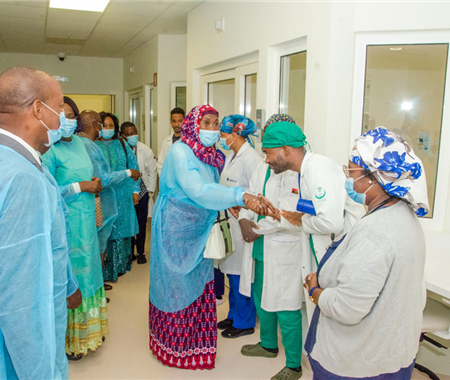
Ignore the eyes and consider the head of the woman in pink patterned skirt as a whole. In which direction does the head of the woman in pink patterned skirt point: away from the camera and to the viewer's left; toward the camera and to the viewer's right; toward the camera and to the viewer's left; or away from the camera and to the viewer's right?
toward the camera and to the viewer's right

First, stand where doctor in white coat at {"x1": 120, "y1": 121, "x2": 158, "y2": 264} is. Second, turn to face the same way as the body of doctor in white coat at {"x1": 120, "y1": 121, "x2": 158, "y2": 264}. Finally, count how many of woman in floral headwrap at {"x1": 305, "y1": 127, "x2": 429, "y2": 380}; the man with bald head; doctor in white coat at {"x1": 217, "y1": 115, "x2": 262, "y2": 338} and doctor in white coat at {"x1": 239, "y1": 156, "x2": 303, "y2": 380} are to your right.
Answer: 0

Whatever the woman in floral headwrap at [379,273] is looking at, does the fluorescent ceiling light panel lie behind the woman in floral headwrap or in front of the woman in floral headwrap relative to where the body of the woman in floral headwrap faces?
in front

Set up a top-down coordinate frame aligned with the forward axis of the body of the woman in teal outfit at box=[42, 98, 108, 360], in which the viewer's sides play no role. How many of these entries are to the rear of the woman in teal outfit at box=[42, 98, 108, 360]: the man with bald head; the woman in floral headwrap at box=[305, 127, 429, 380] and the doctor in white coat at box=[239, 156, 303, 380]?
0

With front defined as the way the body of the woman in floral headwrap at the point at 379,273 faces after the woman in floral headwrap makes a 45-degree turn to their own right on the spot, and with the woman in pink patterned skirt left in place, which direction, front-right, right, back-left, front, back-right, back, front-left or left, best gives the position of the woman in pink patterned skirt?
front

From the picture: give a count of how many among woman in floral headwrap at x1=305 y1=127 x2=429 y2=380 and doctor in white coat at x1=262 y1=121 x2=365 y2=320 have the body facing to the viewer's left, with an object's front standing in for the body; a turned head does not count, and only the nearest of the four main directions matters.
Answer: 2

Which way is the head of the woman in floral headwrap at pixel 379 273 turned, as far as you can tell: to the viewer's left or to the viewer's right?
to the viewer's left

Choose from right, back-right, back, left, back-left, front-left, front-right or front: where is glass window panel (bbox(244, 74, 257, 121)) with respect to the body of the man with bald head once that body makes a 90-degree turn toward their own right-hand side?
back-left

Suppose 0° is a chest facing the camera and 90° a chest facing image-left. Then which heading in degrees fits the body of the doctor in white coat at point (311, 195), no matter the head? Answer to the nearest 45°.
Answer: approximately 90°

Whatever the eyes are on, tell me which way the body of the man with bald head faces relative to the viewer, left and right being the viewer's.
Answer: facing to the right of the viewer

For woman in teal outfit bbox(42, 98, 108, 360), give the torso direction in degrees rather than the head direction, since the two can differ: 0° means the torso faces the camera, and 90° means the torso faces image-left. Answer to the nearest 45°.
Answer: approximately 315°

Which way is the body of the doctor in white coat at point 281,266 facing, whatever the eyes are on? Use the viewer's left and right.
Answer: facing the viewer and to the left of the viewer

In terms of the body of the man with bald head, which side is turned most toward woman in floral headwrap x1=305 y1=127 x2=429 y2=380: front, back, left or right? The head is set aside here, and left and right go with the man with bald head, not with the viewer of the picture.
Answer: front

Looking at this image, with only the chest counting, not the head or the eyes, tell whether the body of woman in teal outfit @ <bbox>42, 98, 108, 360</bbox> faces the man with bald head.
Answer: no

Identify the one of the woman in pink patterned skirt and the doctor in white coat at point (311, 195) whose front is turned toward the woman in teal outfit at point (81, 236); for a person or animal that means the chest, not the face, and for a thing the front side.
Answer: the doctor in white coat

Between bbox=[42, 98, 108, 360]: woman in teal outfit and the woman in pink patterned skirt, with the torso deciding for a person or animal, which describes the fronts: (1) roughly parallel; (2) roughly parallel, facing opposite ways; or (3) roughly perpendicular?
roughly parallel

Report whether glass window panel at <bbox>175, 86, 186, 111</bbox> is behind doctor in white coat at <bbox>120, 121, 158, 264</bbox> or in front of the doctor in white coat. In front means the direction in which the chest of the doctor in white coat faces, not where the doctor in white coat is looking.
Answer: behind

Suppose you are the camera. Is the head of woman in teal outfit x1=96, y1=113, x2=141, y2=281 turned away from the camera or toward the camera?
toward the camera
